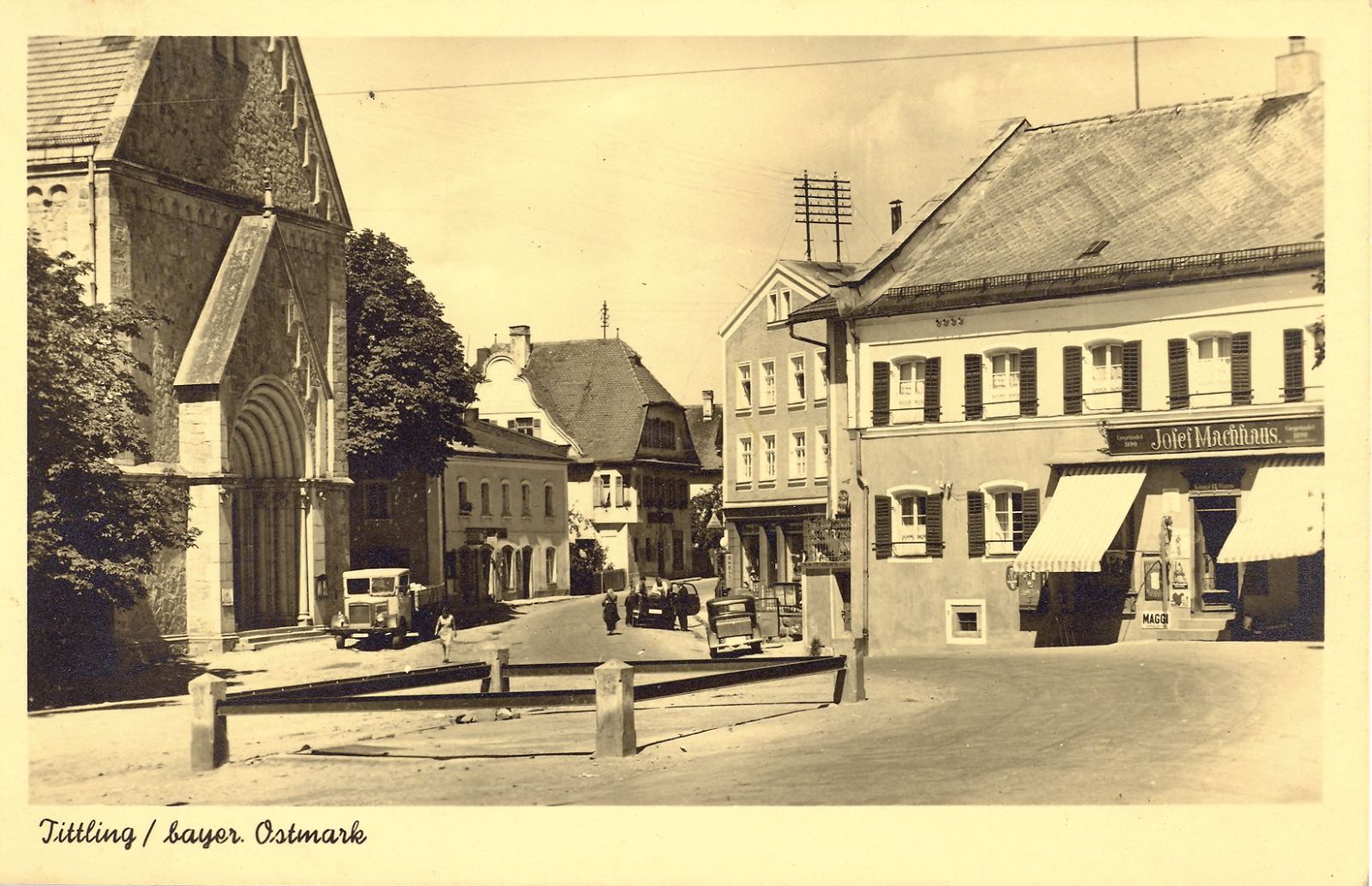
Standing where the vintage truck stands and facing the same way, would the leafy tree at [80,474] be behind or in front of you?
in front

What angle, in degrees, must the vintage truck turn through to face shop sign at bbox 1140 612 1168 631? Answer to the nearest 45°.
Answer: approximately 90° to its left

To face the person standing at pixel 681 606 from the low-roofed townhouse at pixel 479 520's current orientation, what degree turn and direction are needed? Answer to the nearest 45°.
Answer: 0° — it already faces them

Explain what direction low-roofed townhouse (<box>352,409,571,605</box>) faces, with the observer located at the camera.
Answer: facing the viewer and to the right of the viewer

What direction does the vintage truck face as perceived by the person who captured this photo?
facing the viewer and to the left of the viewer

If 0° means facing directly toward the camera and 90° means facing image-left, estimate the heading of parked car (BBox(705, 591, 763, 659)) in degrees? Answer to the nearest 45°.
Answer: approximately 180°

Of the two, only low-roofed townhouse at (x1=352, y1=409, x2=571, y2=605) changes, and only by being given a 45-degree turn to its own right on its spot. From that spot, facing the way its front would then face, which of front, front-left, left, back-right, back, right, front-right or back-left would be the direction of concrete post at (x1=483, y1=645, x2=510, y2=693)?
front

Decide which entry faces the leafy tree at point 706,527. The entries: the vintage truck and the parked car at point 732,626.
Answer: the parked car
